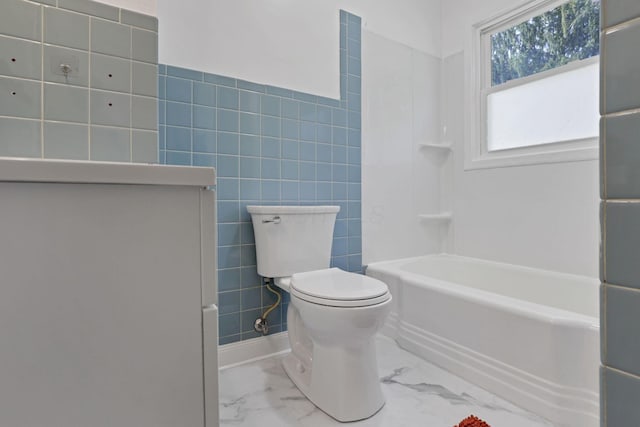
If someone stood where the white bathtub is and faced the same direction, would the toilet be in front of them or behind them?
in front

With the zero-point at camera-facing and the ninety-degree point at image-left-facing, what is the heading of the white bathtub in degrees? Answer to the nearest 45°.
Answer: approximately 45°

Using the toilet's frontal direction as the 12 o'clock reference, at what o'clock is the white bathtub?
The white bathtub is roughly at 10 o'clock from the toilet.

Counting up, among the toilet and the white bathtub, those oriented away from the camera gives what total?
0

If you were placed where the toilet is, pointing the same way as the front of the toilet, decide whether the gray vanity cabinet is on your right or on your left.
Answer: on your right
